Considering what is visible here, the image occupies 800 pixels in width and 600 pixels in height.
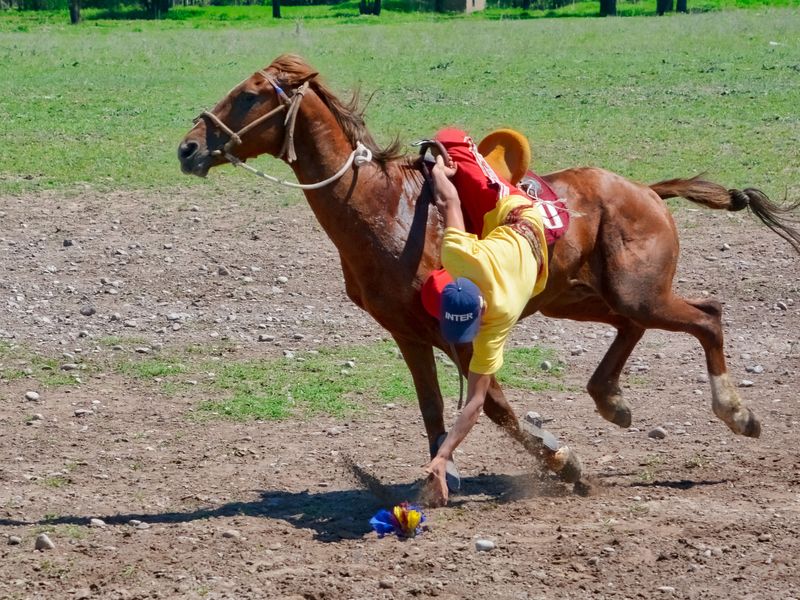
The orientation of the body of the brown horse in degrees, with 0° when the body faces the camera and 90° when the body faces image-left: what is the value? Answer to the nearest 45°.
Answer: approximately 90°
